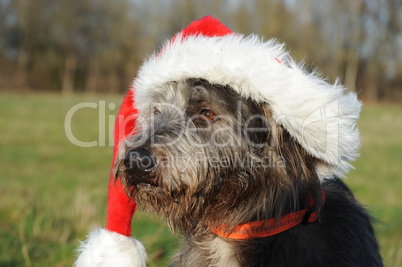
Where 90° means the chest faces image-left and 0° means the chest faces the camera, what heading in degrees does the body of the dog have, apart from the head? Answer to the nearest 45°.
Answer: approximately 45°
